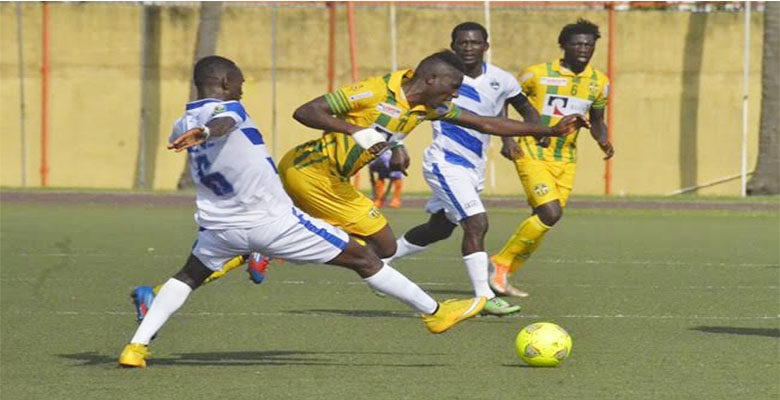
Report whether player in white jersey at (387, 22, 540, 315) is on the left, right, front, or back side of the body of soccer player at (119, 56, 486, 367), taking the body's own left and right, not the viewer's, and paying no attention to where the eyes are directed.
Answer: front

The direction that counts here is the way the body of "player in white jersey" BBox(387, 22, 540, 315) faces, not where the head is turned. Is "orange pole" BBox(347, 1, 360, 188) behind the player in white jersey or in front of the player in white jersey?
behind

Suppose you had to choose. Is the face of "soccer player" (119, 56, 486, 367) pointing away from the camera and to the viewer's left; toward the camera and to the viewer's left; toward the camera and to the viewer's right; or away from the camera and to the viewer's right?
away from the camera and to the viewer's right

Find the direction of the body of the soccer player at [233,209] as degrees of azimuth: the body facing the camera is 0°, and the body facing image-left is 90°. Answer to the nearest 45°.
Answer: approximately 225°

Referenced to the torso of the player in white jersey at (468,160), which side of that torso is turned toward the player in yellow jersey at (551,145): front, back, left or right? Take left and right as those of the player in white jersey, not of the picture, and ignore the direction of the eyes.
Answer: left

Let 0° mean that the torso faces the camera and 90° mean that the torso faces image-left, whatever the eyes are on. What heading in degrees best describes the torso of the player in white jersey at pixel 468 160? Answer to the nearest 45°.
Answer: approximately 315°

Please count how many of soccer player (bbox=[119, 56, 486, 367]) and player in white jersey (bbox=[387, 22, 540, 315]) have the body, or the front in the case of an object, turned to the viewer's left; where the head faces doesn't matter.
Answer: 0

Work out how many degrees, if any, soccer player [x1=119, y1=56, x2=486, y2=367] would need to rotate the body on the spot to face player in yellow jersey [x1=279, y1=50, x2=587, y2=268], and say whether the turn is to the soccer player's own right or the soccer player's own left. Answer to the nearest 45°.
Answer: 0° — they already face them
